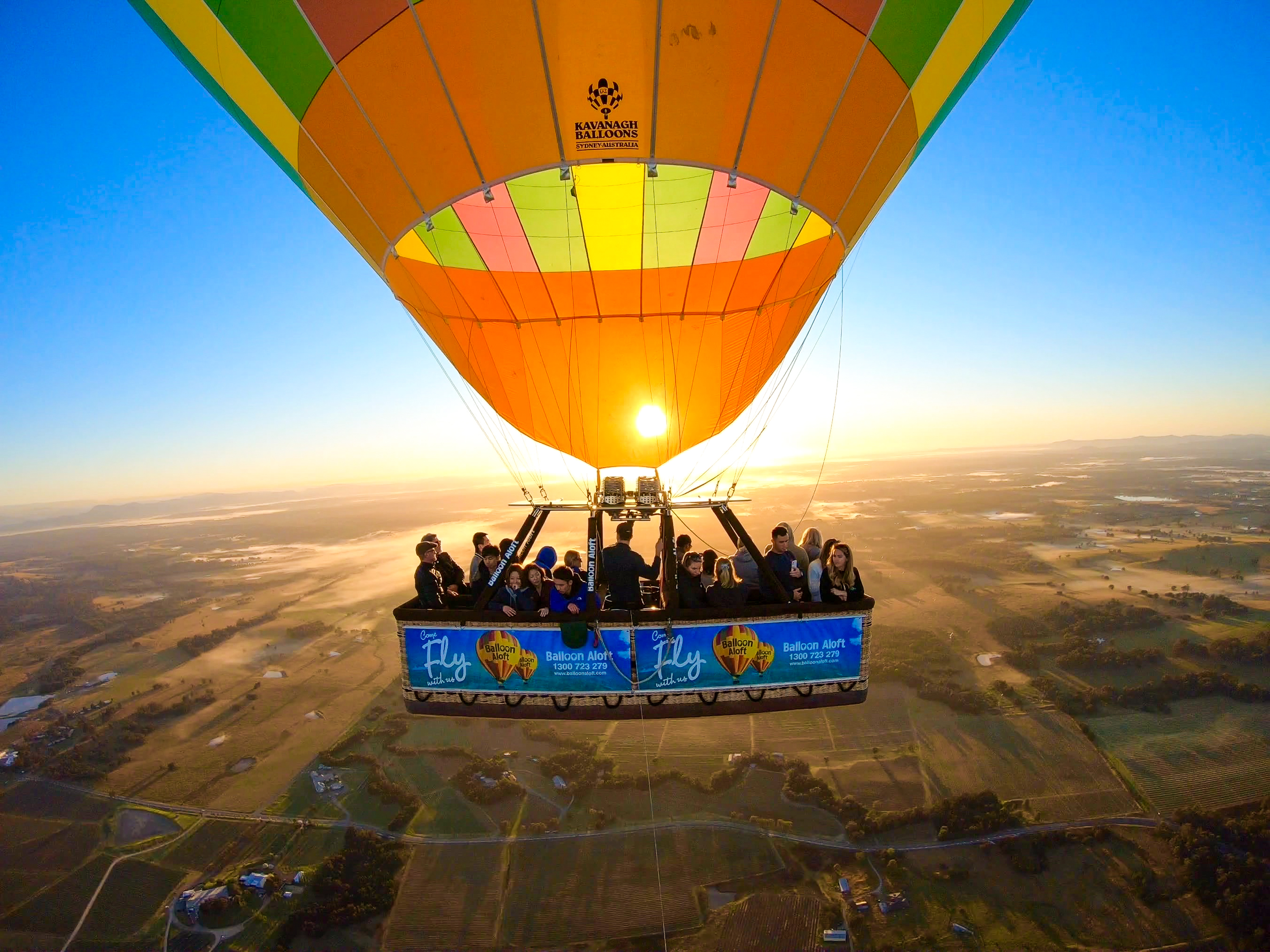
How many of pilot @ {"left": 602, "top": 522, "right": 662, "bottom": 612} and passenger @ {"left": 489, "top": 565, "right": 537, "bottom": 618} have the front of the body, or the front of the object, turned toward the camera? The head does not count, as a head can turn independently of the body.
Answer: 1

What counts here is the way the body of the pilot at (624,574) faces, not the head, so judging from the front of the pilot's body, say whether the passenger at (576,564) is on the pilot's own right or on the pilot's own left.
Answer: on the pilot's own left

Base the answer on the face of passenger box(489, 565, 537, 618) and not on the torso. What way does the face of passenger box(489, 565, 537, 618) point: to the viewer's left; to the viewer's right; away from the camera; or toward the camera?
toward the camera

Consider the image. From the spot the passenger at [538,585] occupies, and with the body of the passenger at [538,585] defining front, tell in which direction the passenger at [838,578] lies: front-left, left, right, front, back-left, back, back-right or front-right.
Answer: left

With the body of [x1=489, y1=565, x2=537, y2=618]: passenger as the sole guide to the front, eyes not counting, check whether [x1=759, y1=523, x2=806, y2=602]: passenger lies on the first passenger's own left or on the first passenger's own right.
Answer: on the first passenger's own left

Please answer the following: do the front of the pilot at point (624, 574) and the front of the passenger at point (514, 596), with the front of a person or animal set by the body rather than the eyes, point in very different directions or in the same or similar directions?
very different directions

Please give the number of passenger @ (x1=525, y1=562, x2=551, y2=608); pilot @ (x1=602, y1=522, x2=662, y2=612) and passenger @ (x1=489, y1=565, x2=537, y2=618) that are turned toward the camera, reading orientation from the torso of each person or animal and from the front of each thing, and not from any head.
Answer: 2

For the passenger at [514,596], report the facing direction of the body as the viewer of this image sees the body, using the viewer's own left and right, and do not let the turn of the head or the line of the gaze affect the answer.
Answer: facing the viewer

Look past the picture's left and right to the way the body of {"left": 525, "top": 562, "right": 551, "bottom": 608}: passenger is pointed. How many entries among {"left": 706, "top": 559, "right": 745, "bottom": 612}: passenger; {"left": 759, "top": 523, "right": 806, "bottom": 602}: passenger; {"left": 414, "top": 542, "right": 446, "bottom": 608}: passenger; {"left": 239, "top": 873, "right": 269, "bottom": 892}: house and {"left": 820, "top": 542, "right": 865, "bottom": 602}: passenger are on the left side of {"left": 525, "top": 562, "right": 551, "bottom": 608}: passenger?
3

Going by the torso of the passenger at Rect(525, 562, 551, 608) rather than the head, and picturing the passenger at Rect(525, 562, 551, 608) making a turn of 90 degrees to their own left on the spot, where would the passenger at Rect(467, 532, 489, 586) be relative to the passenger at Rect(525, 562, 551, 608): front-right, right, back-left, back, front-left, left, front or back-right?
back-left

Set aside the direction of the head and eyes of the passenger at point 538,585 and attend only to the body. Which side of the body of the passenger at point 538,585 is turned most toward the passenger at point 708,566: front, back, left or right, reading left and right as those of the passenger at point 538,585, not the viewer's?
left

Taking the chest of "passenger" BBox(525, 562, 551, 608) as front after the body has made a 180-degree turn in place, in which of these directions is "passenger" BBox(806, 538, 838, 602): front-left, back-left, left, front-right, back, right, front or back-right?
right

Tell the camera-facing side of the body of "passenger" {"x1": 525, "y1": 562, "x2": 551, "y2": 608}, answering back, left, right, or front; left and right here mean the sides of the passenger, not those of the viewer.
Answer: front

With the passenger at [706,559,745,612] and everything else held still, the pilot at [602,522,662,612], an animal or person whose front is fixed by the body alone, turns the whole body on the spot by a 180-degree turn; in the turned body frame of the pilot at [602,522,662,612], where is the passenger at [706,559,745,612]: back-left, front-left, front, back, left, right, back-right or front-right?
left

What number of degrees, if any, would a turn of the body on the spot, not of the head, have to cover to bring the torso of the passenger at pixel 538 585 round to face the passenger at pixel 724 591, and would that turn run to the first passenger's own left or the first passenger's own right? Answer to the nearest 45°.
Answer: approximately 90° to the first passenger's own left

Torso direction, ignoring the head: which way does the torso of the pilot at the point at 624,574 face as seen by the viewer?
away from the camera
